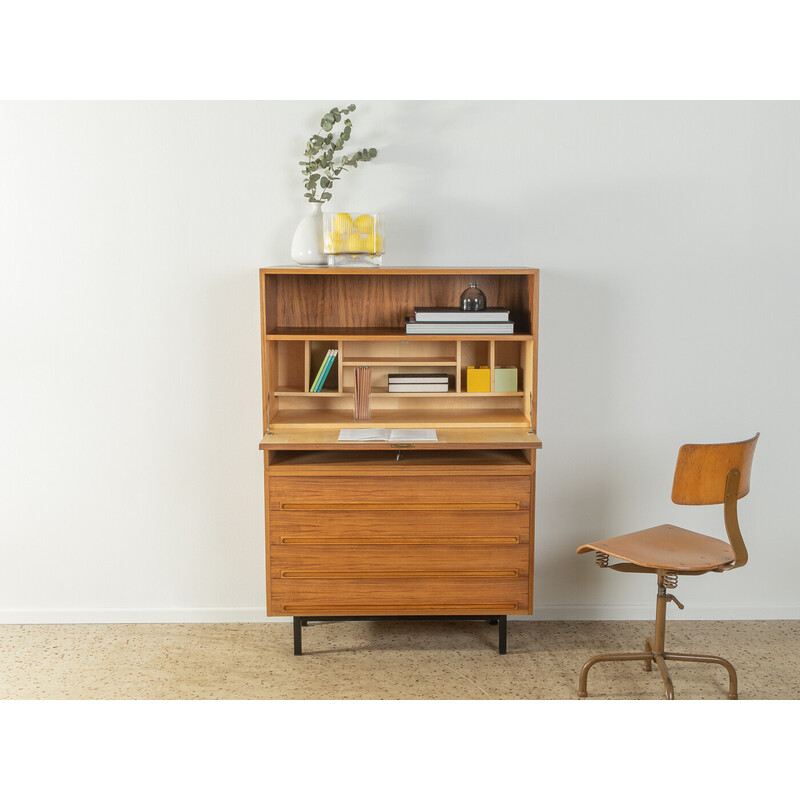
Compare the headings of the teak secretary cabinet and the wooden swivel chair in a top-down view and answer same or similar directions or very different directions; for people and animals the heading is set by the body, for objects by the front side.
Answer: very different directions

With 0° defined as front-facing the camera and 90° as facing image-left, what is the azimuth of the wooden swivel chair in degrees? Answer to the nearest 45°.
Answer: approximately 135°

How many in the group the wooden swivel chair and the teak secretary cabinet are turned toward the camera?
1
